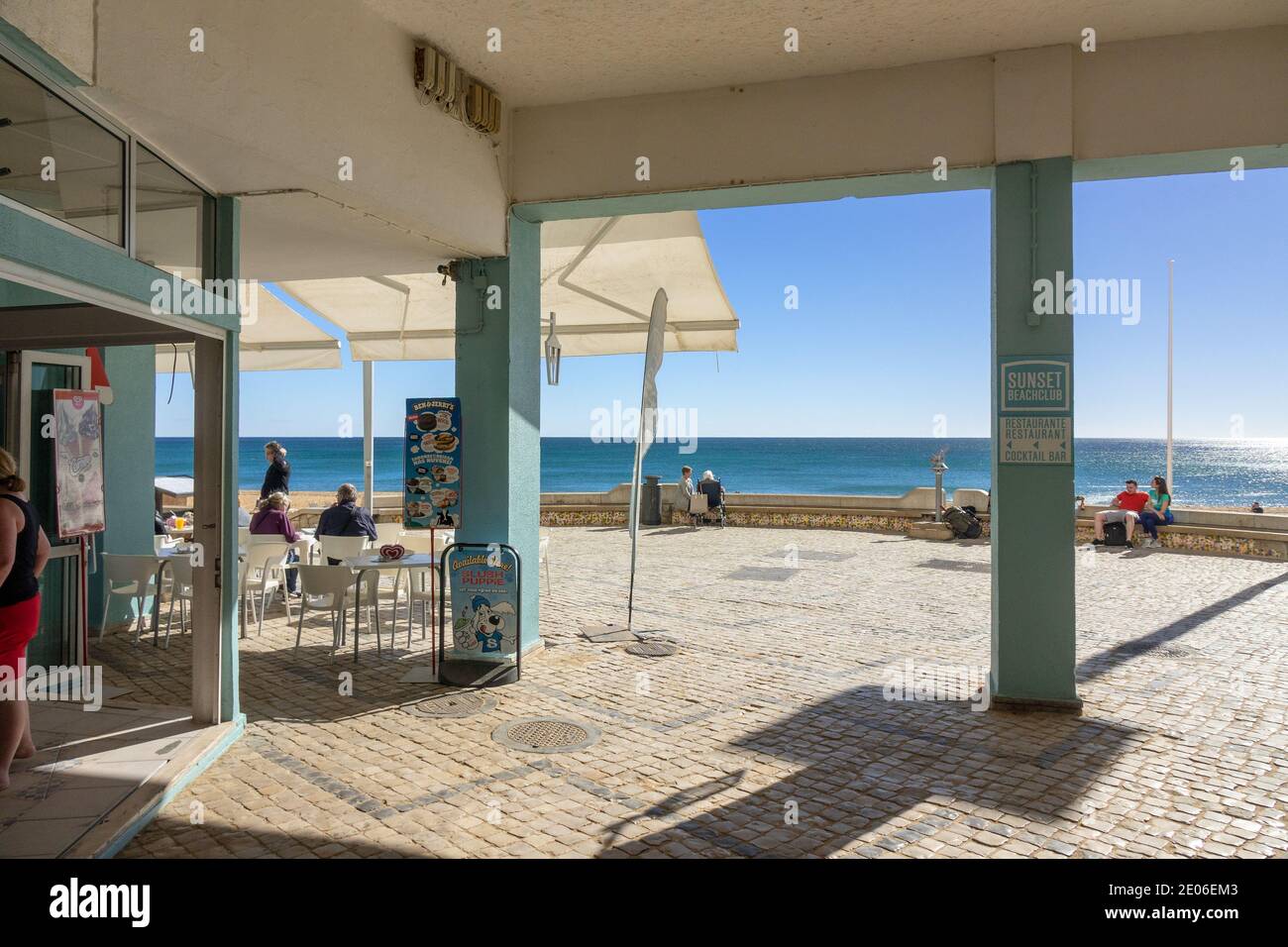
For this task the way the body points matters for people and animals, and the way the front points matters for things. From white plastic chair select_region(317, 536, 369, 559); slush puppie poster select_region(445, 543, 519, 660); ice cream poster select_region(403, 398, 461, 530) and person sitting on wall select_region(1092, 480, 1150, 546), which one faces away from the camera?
the white plastic chair

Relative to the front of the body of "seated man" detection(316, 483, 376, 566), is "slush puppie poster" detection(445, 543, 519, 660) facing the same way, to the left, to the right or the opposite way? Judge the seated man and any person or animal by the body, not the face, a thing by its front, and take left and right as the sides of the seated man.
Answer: the opposite way

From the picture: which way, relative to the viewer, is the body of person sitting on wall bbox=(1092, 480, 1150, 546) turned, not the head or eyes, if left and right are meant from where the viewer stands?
facing the viewer and to the left of the viewer

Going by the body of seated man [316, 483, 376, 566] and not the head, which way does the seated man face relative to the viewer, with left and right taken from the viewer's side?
facing away from the viewer

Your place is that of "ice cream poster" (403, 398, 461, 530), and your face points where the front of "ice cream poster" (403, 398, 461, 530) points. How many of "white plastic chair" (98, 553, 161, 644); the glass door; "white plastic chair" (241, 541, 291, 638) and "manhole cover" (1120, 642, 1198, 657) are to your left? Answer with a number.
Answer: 1

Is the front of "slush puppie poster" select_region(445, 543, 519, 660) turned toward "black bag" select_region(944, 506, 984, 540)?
no

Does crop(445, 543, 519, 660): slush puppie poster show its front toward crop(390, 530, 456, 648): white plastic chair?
no

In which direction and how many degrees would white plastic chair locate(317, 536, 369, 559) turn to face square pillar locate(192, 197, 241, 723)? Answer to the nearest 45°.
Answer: approximately 180°

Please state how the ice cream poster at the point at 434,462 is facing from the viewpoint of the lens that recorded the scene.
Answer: facing the viewer

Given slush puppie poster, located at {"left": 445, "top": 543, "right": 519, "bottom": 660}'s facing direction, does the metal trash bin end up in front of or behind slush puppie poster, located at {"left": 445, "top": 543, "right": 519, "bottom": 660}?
behind

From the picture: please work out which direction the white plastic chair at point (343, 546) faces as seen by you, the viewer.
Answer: facing away from the viewer

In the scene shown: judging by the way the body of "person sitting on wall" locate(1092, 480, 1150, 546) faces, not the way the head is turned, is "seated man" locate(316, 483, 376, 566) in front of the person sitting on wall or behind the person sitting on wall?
in front

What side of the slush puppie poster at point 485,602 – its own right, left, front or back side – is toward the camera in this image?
front

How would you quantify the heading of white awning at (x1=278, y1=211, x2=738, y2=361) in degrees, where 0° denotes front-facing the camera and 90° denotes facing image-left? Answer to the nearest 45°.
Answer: approximately 180°

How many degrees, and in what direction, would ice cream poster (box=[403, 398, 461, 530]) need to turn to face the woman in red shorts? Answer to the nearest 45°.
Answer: approximately 45° to its right
